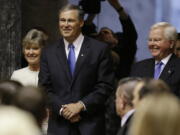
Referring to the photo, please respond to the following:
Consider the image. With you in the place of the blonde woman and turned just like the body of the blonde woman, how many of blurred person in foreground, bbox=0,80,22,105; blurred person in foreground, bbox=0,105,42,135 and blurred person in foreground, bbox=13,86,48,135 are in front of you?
3

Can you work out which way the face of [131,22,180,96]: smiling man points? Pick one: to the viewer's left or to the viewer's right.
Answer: to the viewer's left

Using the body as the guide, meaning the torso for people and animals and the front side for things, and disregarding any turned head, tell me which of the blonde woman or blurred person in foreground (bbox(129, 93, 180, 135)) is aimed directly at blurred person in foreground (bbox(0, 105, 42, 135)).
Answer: the blonde woman

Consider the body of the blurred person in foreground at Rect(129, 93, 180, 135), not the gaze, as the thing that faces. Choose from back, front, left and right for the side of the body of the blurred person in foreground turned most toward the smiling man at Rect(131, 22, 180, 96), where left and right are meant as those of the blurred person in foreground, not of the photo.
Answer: front

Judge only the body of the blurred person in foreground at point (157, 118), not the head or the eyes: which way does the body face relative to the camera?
away from the camera

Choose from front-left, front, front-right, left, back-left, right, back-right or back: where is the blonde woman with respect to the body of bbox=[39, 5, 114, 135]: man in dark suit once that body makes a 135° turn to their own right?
front

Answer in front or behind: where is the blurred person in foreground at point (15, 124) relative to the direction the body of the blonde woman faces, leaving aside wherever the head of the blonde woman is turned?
in front

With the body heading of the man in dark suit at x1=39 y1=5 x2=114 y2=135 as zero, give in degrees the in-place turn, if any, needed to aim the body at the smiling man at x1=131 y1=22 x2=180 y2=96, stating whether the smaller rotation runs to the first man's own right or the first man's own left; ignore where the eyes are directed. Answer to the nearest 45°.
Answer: approximately 90° to the first man's own left

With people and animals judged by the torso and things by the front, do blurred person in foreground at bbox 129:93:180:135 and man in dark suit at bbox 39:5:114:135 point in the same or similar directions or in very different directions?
very different directions

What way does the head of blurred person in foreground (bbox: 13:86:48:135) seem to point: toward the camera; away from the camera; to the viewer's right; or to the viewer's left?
away from the camera

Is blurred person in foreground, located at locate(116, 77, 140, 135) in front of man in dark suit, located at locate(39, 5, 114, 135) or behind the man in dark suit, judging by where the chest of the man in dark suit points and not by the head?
in front

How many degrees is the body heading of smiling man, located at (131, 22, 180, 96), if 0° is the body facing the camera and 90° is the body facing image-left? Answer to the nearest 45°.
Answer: approximately 45°

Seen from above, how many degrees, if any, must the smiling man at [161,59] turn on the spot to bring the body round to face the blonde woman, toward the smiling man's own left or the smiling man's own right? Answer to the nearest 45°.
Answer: approximately 45° to the smiling man's own right
